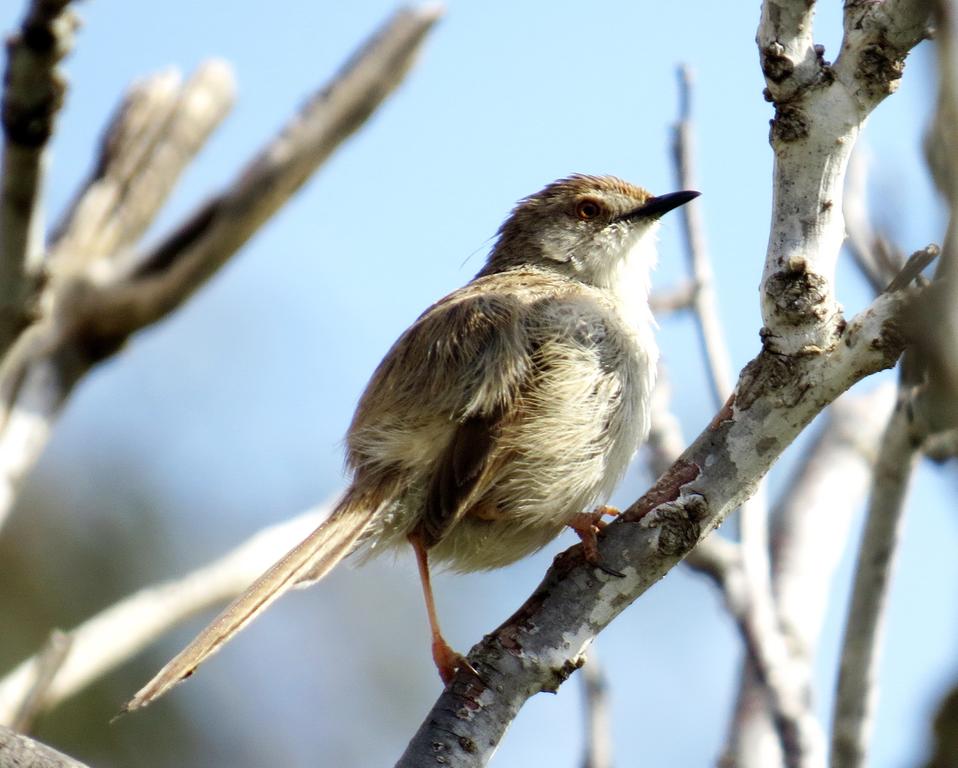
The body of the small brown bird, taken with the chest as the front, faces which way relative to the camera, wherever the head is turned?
to the viewer's right

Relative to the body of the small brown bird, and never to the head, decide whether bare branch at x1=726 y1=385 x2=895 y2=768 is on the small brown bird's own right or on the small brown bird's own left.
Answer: on the small brown bird's own left

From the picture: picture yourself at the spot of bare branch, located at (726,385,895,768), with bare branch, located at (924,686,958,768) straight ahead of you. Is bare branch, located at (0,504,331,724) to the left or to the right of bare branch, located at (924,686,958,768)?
right

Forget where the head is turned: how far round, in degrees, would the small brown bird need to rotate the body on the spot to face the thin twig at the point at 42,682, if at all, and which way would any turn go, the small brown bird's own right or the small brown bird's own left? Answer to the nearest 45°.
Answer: approximately 180°

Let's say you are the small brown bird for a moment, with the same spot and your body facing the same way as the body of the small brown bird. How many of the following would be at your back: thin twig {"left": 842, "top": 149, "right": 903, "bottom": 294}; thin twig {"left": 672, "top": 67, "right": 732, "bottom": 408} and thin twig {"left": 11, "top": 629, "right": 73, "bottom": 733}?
1

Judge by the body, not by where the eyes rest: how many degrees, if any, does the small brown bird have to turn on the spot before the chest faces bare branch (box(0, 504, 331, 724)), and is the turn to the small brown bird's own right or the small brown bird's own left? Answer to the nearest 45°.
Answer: approximately 135° to the small brown bird's own left
